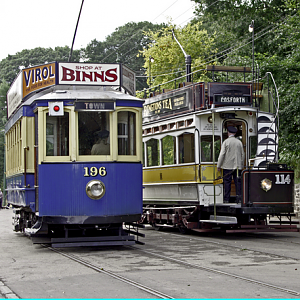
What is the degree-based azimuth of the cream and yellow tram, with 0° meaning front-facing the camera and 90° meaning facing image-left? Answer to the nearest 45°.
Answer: approximately 315°

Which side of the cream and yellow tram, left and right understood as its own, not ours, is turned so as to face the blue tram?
right

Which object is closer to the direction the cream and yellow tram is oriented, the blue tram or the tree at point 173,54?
the blue tram

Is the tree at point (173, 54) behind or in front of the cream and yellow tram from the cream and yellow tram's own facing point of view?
behind

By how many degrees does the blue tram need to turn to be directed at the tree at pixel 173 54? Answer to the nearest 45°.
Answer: approximately 180°
